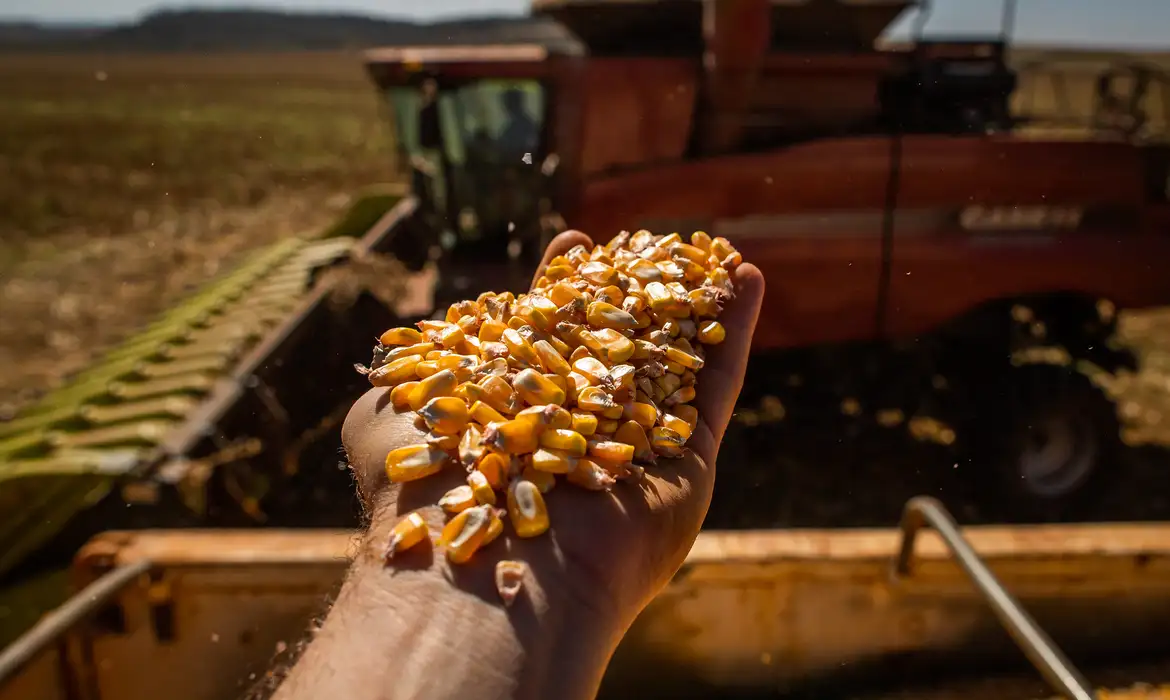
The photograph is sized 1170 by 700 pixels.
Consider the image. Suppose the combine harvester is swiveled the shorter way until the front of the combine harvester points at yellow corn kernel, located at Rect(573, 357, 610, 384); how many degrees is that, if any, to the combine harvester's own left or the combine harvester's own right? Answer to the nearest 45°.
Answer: approximately 90° to the combine harvester's own left

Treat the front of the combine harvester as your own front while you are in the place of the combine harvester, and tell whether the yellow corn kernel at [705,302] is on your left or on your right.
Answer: on your left

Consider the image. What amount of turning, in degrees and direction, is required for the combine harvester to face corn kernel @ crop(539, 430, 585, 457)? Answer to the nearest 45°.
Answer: approximately 90° to its left

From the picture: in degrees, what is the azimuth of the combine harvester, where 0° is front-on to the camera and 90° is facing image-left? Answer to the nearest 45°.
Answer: approximately 90°

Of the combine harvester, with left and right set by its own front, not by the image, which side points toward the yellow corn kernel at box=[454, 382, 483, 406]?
left

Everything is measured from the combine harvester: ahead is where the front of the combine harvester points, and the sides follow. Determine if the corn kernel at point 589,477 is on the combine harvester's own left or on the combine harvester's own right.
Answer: on the combine harvester's own left

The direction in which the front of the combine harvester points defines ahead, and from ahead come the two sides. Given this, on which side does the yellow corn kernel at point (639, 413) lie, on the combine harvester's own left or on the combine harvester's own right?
on the combine harvester's own left

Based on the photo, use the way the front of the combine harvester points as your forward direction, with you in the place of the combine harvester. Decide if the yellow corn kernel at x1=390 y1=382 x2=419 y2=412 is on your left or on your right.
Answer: on your left
